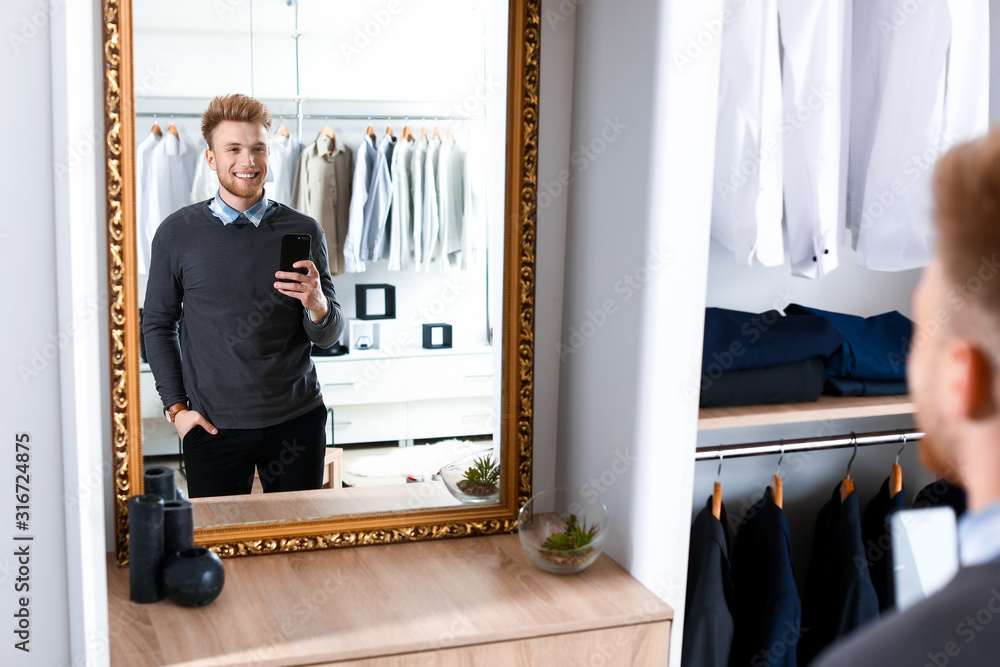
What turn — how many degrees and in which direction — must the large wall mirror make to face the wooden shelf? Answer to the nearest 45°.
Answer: approximately 90° to its left

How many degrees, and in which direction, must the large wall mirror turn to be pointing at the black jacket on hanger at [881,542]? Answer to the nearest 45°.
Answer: approximately 90° to its left

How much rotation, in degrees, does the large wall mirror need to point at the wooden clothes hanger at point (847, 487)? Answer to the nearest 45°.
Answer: approximately 90° to its left

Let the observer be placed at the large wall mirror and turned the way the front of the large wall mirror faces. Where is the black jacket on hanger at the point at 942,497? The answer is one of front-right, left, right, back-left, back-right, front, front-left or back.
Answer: left

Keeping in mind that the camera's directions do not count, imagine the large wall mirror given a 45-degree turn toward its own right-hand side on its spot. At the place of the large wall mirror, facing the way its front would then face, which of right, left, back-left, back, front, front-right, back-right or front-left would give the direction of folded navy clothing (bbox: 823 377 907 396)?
back-left

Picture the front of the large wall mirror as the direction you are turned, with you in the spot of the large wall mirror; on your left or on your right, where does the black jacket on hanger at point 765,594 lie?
on your left

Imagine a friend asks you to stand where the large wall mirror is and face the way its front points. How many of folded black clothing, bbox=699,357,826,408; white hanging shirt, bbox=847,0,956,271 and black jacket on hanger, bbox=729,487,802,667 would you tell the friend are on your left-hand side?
3

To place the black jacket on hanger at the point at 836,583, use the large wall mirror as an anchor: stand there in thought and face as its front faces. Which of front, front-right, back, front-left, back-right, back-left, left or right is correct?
left

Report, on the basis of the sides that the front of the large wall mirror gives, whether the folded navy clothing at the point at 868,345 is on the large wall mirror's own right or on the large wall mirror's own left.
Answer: on the large wall mirror's own left

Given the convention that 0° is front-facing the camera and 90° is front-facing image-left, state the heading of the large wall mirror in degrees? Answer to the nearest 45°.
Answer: approximately 0°

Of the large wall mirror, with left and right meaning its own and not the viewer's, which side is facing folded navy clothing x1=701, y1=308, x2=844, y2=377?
left

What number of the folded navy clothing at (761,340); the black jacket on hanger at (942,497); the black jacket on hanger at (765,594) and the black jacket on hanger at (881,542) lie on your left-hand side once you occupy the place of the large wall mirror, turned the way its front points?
4

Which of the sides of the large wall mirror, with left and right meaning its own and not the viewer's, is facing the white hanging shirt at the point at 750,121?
left

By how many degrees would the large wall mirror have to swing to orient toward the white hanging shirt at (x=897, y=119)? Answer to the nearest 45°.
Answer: approximately 90° to its left
